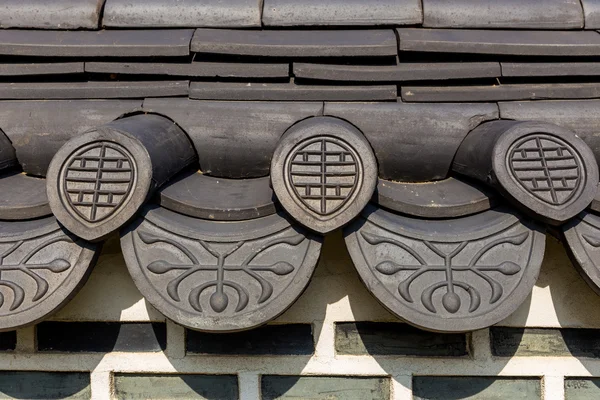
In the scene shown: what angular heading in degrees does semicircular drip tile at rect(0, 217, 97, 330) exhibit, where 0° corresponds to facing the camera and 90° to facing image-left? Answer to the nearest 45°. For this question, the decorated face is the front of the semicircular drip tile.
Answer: approximately 0°

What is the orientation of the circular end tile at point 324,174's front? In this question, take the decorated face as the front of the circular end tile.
toward the camera

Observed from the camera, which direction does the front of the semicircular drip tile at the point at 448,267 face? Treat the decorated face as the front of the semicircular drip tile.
facing the viewer

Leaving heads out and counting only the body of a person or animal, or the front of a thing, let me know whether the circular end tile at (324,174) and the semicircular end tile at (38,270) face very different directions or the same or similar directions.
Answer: same or similar directions
